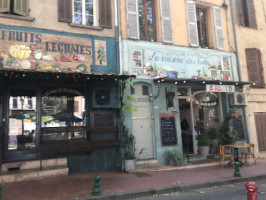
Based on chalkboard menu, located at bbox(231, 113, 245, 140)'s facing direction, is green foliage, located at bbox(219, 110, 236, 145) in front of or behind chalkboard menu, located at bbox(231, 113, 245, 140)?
in front

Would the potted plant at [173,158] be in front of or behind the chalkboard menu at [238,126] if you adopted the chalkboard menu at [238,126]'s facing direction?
in front
